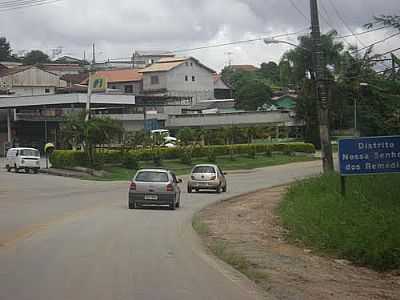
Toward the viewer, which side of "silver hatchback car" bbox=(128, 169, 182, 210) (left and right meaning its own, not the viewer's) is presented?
back

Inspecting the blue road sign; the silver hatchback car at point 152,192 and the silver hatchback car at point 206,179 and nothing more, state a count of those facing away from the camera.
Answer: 2

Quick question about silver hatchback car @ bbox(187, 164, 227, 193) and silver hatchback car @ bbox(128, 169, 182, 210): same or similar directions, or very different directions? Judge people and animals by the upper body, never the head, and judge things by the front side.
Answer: same or similar directions

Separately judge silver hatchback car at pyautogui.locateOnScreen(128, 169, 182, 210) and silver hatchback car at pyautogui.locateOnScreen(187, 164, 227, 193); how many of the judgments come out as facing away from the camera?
2

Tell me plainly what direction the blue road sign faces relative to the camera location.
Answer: facing the viewer

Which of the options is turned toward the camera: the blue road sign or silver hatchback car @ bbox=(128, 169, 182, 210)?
the blue road sign

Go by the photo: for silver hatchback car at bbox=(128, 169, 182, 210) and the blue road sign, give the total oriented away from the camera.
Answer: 1

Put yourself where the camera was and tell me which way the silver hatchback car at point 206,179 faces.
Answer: facing away from the viewer

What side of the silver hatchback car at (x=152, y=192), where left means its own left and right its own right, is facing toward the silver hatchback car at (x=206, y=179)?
front

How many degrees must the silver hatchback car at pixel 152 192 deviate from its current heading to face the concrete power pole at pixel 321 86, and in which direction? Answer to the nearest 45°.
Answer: approximately 90° to its right

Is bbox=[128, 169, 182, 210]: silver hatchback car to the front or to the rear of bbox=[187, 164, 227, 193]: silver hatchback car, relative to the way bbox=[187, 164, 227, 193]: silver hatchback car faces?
to the rear

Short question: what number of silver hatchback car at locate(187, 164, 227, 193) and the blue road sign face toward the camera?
1

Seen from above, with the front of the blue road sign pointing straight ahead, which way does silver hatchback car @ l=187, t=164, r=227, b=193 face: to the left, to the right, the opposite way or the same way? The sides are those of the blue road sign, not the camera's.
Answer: the opposite way

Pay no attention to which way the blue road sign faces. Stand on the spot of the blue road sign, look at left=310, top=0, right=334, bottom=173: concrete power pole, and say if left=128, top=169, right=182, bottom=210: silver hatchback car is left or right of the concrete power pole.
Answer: left
